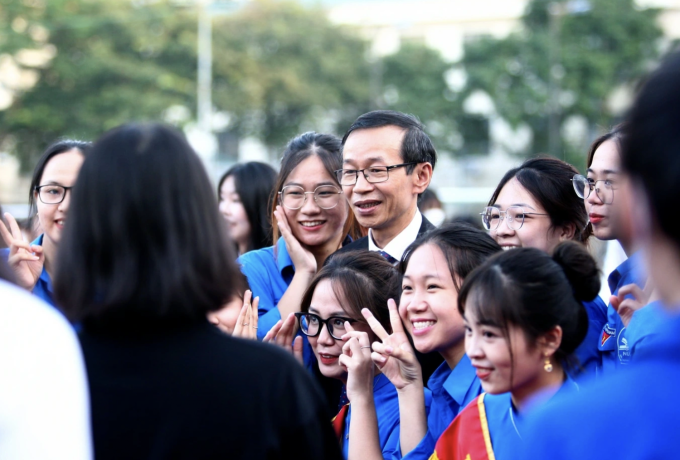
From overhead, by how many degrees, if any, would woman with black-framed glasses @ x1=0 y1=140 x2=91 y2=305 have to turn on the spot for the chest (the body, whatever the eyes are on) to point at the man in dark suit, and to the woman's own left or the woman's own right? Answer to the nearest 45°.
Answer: approximately 45° to the woman's own left

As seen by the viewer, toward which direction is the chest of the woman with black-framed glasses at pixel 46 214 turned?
toward the camera

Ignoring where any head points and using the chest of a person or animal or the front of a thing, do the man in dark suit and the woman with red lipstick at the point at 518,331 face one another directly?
no

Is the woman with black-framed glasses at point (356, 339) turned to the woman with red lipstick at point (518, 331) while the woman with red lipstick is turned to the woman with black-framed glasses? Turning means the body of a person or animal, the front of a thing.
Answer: no

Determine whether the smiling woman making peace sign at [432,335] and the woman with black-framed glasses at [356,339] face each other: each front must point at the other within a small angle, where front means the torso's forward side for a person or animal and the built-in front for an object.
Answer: no

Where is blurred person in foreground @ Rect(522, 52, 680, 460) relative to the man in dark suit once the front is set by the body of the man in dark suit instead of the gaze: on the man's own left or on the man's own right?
on the man's own left

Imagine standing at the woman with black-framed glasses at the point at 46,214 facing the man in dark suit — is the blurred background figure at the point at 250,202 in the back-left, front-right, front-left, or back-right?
front-left

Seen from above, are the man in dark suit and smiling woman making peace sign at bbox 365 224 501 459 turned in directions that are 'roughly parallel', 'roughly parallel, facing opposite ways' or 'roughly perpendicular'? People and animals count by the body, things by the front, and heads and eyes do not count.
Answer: roughly parallel

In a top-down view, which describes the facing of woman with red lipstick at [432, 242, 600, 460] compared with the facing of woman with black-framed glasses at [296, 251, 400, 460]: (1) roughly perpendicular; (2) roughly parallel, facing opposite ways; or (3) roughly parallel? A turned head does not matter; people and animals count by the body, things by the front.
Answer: roughly parallel

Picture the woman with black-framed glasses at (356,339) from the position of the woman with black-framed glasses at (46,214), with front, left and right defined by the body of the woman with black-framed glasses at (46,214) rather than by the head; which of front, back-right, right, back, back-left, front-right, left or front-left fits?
front-left

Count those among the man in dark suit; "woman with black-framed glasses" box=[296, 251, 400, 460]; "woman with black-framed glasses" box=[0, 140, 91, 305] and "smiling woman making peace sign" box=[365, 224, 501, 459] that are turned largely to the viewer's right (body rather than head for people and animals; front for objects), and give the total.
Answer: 0

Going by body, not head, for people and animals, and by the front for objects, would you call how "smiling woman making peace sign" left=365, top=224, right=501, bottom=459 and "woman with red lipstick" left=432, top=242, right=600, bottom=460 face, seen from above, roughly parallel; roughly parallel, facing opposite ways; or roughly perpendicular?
roughly parallel

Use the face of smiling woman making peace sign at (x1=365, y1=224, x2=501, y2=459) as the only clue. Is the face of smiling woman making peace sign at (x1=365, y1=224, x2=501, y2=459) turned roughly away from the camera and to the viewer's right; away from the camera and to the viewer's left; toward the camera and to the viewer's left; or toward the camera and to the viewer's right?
toward the camera and to the viewer's left

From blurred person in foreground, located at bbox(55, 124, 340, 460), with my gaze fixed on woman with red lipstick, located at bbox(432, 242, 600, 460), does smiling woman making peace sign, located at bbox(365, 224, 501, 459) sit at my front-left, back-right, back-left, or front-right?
front-left

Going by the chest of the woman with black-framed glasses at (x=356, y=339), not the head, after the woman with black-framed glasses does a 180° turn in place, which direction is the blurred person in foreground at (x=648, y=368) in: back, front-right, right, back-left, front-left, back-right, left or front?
back-right

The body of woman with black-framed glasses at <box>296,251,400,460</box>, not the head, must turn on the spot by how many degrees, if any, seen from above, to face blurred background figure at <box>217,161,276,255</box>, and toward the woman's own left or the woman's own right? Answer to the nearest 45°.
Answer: approximately 135° to the woman's own right

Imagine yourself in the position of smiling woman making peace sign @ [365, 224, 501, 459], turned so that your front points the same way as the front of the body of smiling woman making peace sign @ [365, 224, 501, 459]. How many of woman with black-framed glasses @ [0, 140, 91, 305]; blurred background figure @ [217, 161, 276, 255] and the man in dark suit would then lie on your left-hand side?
0

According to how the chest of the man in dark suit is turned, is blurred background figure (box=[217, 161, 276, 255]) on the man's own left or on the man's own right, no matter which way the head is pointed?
on the man's own right

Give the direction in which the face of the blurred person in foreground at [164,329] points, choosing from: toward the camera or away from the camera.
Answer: away from the camera
